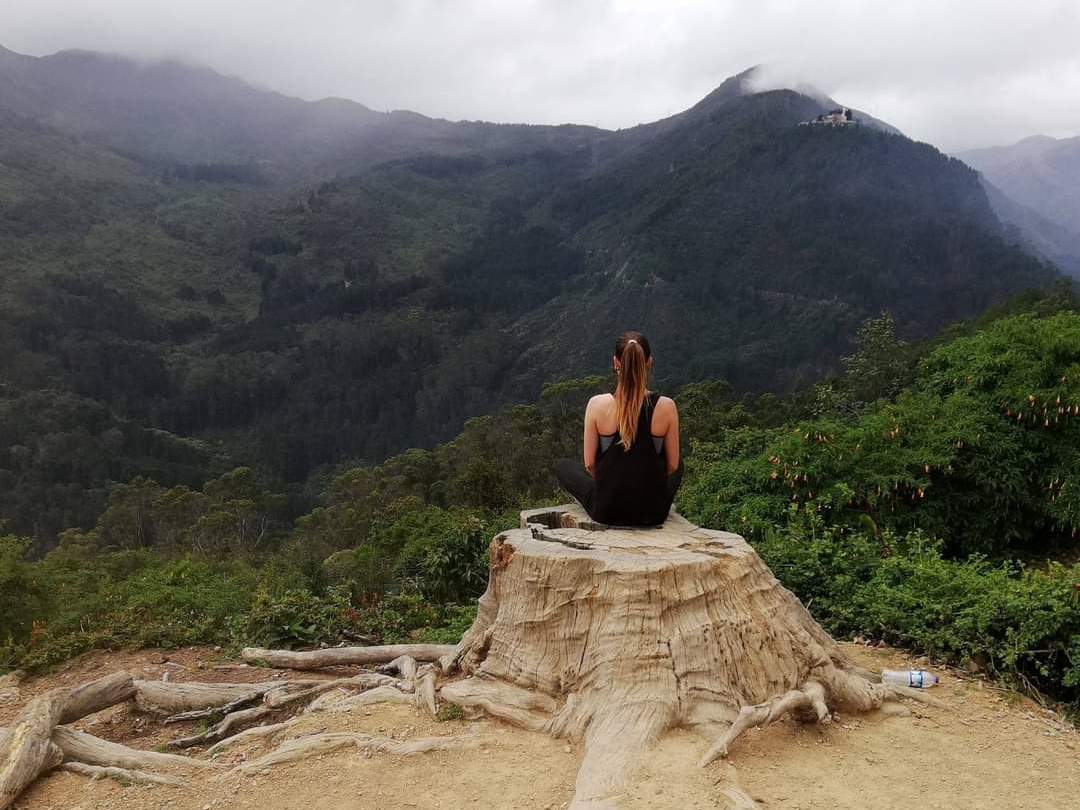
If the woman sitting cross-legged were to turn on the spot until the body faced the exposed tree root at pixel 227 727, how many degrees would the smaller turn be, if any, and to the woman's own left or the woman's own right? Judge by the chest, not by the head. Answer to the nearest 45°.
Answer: approximately 90° to the woman's own left

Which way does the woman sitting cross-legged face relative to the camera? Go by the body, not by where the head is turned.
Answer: away from the camera

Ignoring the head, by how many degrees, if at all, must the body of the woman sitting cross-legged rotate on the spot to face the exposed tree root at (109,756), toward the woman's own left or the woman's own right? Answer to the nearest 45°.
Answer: approximately 90° to the woman's own left

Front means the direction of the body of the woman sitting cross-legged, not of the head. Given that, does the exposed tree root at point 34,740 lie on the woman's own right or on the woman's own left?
on the woman's own left

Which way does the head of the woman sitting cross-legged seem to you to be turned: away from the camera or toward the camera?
away from the camera

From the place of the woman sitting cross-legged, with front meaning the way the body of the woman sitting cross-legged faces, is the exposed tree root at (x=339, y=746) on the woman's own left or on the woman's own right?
on the woman's own left

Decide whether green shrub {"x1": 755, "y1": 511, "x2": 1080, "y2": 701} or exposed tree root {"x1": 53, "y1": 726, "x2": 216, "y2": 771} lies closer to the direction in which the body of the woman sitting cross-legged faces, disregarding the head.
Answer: the green shrub

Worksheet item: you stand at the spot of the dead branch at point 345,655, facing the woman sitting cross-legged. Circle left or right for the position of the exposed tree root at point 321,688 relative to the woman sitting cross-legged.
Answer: right

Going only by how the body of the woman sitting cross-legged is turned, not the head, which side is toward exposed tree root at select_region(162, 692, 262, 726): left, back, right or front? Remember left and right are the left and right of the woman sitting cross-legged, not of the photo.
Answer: left

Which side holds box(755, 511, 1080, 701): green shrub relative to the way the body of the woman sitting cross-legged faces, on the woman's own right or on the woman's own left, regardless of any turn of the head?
on the woman's own right

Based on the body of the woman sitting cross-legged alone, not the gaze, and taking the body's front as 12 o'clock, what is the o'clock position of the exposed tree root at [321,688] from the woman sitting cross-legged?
The exposed tree root is roughly at 9 o'clock from the woman sitting cross-legged.
